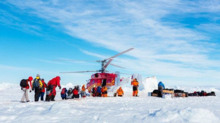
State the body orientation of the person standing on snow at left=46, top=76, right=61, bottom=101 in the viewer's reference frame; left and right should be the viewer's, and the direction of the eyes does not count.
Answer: facing to the right of the viewer

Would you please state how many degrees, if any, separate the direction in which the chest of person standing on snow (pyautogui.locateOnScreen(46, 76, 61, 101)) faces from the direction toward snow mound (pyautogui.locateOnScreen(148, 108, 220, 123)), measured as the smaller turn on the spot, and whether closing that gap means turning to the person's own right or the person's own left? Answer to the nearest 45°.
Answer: approximately 90° to the person's own right

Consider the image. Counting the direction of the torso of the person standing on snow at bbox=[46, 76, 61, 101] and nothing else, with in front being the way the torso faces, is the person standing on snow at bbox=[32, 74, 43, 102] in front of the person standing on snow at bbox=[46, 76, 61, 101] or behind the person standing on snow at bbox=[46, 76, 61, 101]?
behind

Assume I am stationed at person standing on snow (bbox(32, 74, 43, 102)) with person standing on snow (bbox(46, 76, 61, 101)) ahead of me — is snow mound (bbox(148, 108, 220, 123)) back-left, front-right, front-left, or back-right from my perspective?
front-right

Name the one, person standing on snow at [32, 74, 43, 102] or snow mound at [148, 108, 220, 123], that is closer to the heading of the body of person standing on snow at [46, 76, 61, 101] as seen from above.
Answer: the snow mound
